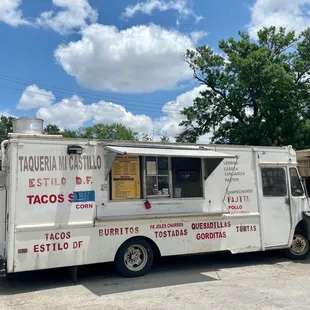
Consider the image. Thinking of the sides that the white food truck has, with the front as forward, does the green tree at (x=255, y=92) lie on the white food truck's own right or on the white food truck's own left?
on the white food truck's own left

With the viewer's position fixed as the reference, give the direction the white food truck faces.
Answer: facing to the right of the viewer
